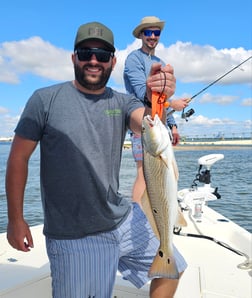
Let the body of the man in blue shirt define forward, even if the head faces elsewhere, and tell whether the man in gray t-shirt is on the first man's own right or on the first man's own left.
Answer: on the first man's own right

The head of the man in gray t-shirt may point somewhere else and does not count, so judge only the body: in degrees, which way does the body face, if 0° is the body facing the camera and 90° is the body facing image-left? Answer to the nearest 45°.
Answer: approximately 0°

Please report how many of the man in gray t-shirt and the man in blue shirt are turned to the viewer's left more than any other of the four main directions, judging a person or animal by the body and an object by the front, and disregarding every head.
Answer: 0
